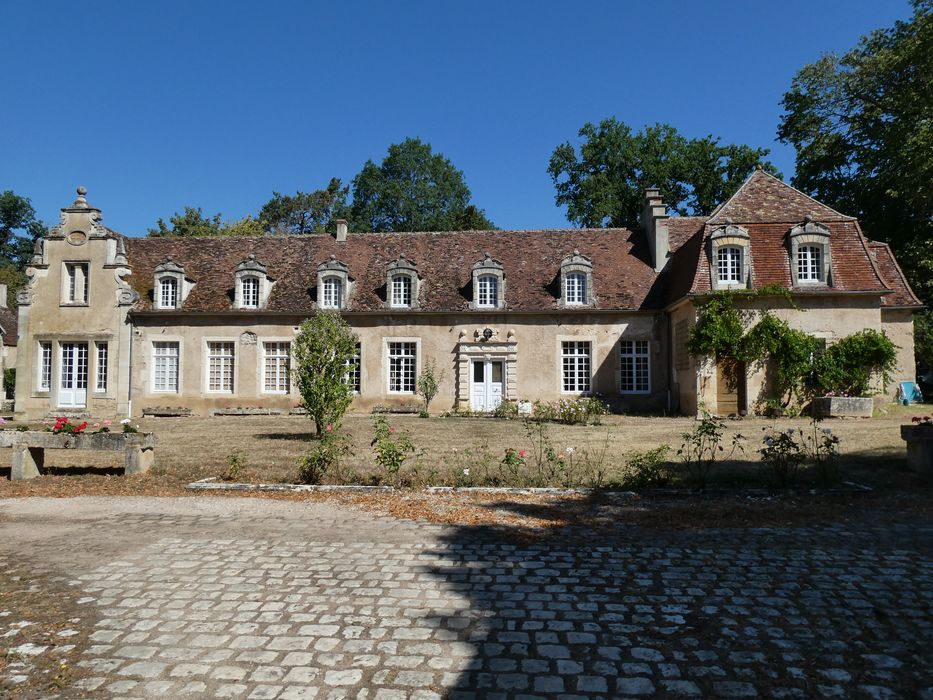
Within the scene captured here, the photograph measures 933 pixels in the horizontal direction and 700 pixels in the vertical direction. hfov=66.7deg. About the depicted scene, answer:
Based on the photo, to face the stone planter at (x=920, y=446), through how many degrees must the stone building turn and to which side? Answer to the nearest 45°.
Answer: approximately 45° to its left

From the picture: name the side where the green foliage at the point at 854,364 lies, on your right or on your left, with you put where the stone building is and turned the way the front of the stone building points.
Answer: on your left

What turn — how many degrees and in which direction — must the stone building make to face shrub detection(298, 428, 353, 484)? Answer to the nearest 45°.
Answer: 0° — it already faces it

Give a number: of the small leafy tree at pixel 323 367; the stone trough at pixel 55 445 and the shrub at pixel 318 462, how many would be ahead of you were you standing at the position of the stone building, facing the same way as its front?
3

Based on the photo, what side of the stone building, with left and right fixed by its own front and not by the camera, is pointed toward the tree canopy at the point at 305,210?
back

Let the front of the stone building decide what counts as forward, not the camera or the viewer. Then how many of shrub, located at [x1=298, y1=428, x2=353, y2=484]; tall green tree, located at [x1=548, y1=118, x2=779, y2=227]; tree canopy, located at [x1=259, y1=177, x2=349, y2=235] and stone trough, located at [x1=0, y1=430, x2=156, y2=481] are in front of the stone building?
2

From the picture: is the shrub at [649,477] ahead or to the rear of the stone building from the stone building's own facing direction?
ahead

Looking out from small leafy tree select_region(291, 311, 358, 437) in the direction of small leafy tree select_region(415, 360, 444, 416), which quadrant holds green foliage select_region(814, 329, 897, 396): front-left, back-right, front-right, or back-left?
front-right

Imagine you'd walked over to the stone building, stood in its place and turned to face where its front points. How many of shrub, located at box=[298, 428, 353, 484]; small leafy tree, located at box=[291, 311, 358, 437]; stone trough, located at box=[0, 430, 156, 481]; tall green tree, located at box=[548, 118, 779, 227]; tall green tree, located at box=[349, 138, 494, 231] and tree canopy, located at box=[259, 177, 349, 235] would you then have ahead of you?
3

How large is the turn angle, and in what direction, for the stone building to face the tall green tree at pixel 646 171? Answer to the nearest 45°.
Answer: approximately 135° to its left

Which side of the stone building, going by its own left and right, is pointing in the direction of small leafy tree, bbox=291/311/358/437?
front

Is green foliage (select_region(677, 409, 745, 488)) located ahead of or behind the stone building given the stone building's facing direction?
ahead

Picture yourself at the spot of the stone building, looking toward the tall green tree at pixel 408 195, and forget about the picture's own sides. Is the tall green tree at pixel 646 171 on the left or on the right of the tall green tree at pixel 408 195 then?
right

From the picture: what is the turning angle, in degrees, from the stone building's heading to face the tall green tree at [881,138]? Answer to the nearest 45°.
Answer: approximately 90° to its left

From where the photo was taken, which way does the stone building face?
toward the camera

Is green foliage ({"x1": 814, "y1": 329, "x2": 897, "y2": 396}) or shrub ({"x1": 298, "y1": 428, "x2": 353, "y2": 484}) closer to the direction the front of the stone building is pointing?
the shrub
